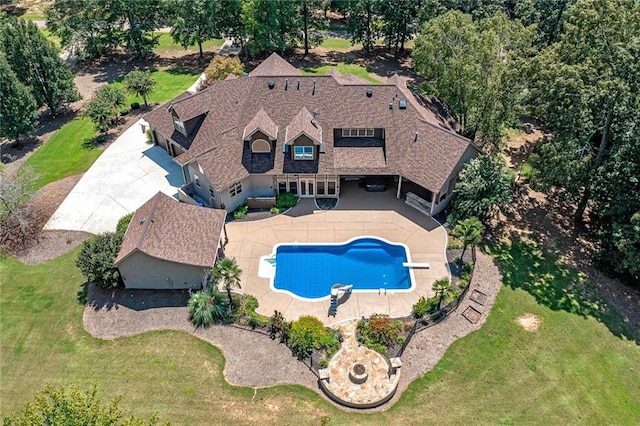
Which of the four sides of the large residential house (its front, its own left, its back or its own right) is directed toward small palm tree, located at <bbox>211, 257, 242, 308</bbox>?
back

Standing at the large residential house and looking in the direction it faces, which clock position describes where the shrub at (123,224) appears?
The shrub is roughly at 8 o'clock from the large residential house.

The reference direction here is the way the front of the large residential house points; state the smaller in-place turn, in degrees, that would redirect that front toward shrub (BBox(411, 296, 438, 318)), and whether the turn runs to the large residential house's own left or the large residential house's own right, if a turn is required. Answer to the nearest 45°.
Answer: approximately 135° to the large residential house's own right

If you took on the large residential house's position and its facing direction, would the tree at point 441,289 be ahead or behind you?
behind

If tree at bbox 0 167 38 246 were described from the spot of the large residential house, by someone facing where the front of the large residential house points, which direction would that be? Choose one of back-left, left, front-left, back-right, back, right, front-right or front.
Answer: left

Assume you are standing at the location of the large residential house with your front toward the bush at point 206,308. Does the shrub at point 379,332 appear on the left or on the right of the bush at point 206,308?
left

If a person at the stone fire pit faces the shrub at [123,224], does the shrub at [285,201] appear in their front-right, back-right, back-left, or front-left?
front-right

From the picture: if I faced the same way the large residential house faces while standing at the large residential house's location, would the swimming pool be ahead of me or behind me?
behind

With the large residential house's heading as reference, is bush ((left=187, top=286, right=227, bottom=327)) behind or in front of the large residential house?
behind

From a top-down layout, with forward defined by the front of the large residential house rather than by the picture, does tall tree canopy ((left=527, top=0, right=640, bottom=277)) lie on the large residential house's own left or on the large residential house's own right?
on the large residential house's own right

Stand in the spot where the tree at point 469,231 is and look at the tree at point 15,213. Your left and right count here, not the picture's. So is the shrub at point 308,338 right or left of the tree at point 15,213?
left

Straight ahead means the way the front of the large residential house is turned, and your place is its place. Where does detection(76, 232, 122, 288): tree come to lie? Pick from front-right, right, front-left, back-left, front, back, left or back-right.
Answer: back-left

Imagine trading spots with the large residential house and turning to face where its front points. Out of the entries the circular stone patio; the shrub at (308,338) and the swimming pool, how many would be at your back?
3

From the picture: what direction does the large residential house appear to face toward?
away from the camera

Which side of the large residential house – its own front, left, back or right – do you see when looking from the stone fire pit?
back

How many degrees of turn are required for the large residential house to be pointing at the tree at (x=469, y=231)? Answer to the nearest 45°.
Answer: approximately 135° to its right

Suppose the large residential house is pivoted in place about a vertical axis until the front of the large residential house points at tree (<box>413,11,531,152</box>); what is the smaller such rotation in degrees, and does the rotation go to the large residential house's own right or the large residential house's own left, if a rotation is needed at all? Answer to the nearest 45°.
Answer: approximately 90° to the large residential house's own right

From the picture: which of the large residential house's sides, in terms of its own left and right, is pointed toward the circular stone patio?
back
